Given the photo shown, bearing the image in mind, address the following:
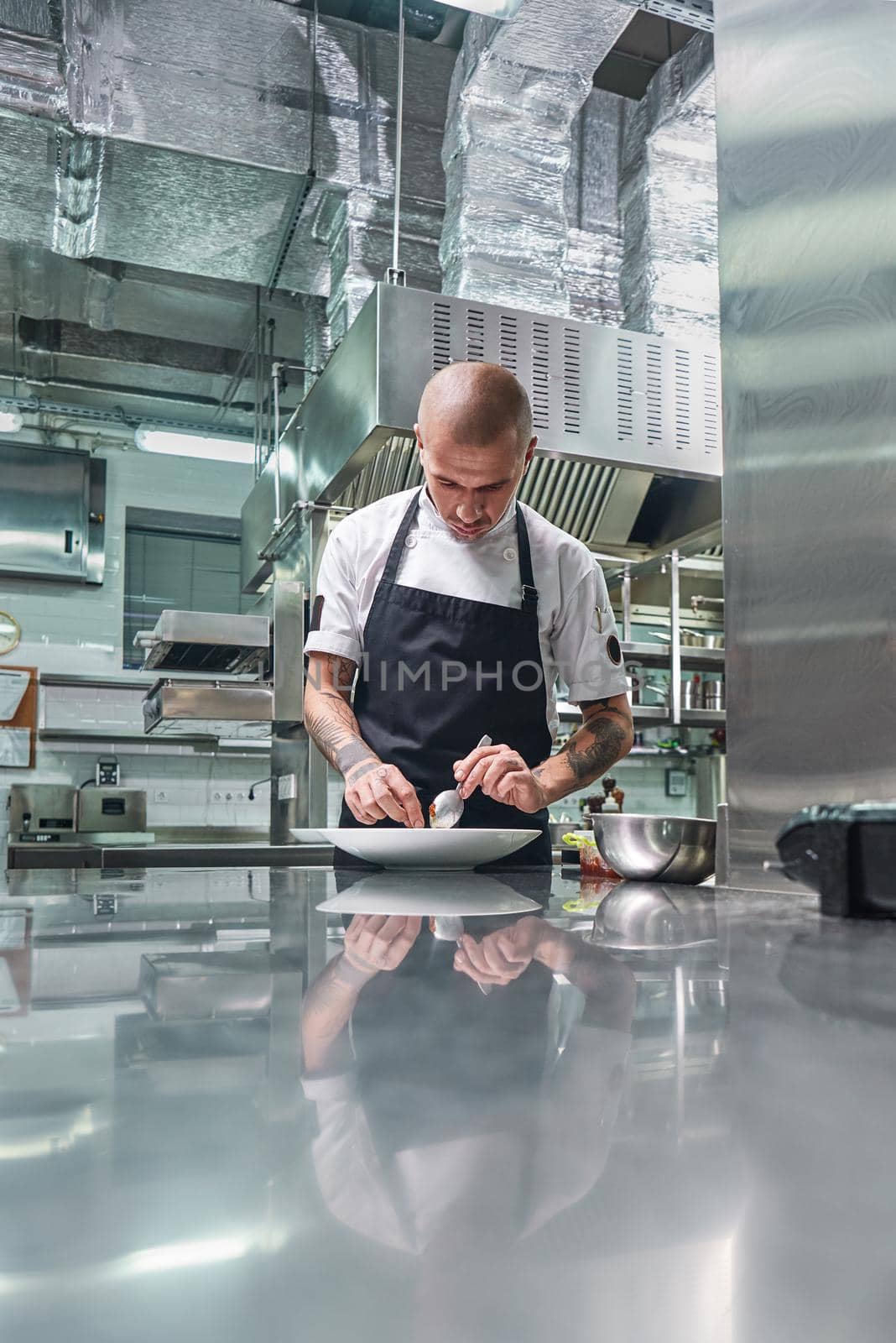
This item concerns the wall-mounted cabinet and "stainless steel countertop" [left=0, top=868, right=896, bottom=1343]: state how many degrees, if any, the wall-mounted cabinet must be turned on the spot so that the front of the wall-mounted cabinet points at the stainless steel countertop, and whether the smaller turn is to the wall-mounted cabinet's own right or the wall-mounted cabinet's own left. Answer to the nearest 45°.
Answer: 0° — it already faces it

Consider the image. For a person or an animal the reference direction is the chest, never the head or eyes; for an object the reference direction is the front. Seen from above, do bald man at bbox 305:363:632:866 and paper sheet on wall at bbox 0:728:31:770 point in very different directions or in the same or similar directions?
same or similar directions

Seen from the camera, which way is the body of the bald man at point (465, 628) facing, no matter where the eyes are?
toward the camera

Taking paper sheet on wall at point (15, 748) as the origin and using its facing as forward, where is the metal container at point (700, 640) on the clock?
The metal container is roughly at 10 o'clock from the paper sheet on wall.

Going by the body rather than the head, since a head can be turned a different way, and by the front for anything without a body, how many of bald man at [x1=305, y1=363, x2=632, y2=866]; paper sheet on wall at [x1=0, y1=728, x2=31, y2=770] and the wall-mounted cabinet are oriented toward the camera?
3

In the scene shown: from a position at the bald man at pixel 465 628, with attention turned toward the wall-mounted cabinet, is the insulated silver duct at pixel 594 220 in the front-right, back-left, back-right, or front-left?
front-right

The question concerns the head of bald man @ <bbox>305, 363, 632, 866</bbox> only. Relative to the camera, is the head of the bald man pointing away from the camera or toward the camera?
toward the camera

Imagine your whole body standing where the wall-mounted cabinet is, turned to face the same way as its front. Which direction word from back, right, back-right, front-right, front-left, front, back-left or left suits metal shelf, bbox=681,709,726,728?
front-left

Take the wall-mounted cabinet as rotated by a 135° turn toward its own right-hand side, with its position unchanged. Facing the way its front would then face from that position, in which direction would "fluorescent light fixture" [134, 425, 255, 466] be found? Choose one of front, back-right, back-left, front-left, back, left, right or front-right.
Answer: back

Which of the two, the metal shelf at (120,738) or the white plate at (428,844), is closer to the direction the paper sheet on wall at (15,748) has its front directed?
the white plate

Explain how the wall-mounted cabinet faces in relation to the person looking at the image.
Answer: facing the viewer
